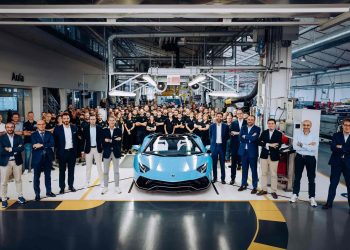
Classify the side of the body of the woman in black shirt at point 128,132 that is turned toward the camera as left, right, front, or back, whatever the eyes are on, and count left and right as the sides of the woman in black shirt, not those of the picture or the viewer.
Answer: front

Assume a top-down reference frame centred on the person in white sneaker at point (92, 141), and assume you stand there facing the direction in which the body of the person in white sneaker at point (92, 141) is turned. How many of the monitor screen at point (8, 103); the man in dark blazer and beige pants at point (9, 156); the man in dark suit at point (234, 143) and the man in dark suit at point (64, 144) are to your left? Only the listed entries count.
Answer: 1

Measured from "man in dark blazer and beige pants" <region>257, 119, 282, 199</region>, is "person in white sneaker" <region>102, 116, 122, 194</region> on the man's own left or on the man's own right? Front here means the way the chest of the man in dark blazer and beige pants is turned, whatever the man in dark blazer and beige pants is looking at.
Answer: on the man's own right

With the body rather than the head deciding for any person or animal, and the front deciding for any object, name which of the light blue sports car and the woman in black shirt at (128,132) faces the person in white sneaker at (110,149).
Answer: the woman in black shirt

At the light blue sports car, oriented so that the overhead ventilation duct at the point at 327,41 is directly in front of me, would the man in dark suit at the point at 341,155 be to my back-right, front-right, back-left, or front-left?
front-right

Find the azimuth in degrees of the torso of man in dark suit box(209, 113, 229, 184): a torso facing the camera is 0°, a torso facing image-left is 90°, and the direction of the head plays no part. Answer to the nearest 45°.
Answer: approximately 0°

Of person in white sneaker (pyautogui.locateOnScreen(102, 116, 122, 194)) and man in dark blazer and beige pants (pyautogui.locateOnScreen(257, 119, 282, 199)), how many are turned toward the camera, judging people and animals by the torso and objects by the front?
2

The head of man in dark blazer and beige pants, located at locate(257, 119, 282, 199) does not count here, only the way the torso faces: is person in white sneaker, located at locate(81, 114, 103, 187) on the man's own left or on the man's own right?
on the man's own right

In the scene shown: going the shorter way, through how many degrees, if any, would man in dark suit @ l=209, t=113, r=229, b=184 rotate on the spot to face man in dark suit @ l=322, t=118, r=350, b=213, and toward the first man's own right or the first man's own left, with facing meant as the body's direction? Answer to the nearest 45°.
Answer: approximately 45° to the first man's own left

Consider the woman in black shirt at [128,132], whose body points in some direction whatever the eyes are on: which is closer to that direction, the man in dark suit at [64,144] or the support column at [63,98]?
the man in dark suit

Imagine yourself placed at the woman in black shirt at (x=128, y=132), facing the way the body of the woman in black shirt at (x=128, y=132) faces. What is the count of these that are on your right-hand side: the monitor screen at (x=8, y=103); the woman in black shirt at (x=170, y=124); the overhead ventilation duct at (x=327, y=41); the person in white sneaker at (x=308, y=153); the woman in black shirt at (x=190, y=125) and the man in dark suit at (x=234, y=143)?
1

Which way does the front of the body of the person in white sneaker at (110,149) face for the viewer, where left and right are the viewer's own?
facing the viewer

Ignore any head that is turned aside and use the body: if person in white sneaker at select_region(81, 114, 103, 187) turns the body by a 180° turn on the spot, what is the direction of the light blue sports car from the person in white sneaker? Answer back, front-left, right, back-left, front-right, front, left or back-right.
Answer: back-right

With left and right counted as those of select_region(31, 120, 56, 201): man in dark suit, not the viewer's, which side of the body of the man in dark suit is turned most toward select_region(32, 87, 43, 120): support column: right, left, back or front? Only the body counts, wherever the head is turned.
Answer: back

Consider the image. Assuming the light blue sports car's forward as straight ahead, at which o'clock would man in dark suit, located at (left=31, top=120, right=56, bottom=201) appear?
The man in dark suit is roughly at 3 o'clock from the light blue sports car.
